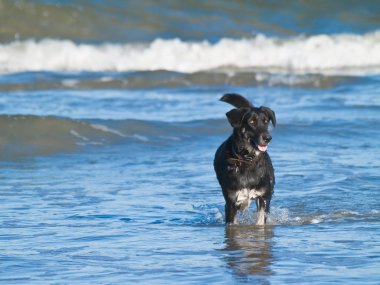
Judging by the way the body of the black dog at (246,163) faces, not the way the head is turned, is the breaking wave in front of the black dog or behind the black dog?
behind

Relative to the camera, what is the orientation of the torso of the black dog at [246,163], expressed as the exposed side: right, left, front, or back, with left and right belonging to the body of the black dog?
front
